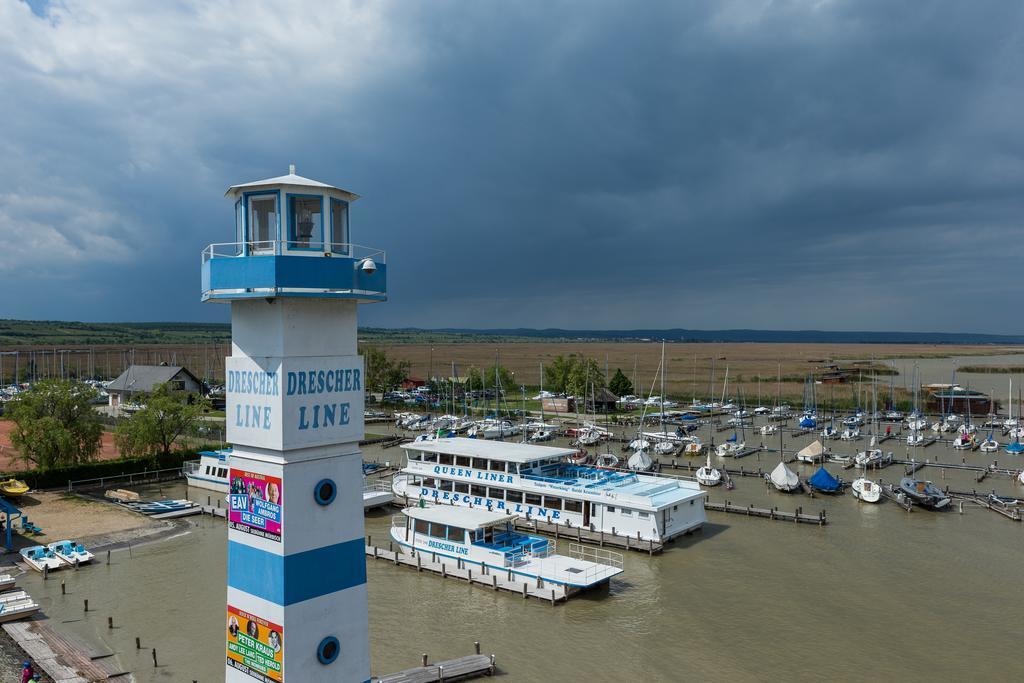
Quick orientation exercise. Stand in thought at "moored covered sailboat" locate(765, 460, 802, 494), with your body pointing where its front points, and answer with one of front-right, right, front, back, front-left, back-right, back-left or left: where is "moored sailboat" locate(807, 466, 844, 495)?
front-left

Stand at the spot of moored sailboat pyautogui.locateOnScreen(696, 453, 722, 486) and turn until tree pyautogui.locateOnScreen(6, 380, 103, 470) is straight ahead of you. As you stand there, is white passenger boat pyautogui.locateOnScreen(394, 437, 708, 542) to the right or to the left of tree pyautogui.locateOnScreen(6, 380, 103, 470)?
left

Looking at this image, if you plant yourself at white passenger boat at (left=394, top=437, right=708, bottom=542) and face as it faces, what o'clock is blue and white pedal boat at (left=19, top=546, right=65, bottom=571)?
The blue and white pedal boat is roughly at 10 o'clock from the white passenger boat.

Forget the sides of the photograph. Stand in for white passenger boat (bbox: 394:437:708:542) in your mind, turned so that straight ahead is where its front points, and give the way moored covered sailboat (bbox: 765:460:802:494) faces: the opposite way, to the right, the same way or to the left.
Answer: the opposite way

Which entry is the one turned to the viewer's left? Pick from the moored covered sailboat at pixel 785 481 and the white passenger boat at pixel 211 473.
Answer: the white passenger boat

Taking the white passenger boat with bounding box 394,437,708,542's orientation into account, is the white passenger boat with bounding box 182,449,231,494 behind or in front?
in front

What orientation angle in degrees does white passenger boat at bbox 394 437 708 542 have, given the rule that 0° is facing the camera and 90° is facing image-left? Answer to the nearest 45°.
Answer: approximately 135°

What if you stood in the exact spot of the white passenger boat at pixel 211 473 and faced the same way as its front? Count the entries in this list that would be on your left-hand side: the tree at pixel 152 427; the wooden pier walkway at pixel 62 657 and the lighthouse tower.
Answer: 2

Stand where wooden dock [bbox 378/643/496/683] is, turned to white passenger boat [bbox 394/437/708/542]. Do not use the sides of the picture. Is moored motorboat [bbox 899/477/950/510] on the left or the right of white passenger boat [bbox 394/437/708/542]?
right

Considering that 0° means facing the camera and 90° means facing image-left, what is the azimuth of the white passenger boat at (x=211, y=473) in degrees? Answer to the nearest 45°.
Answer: approximately 90°

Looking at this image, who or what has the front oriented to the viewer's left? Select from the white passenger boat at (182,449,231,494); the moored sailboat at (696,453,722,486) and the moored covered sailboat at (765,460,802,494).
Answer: the white passenger boat
